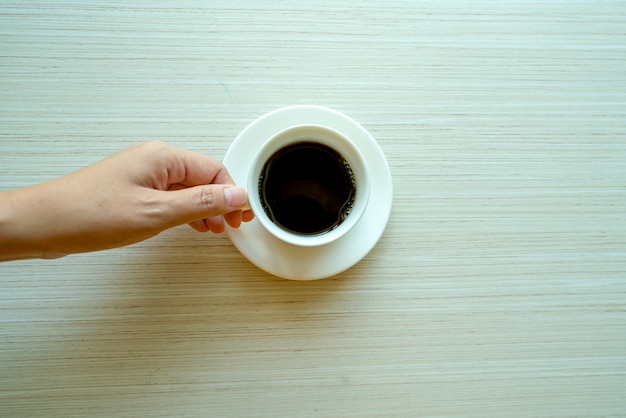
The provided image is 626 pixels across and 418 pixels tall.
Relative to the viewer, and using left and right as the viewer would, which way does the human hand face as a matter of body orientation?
facing to the right of the viewer
